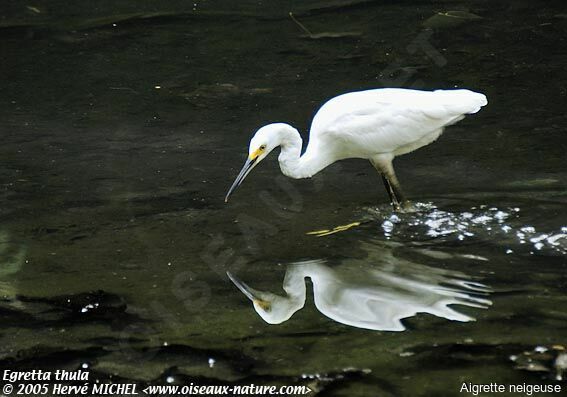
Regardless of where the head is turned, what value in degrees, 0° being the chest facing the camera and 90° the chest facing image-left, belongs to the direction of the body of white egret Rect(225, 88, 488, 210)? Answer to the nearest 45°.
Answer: approximately 90°

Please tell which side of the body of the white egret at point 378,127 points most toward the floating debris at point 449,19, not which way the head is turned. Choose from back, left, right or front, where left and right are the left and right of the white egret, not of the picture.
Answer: right

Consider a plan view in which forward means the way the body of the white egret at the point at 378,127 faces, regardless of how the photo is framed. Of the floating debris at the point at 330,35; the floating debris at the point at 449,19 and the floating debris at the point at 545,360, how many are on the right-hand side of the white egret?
2

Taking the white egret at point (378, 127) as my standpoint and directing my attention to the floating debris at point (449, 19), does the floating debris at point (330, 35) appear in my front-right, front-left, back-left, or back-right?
front-left

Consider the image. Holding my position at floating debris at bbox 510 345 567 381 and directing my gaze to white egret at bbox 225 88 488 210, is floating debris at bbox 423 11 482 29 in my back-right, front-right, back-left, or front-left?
front-right

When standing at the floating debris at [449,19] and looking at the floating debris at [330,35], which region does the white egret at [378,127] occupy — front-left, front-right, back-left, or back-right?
front-left

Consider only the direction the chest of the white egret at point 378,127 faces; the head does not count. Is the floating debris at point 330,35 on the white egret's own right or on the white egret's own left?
on the white egret's own right

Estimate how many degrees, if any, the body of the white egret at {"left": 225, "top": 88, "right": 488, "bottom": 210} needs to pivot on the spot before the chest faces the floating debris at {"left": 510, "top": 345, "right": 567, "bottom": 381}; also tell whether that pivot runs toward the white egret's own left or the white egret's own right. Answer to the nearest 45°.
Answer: approximately 90° to the white egret's own left
